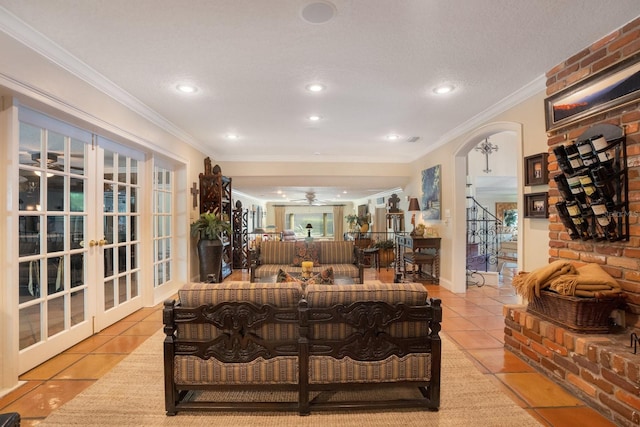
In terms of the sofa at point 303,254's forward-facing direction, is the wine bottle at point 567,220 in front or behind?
in front

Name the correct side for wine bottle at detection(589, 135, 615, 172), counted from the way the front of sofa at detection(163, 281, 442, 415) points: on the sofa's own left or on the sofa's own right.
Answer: on the sofa's own right

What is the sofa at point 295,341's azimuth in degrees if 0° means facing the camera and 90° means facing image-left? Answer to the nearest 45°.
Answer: approximately 180°

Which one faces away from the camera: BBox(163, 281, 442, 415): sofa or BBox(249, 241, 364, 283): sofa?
BBox(163, 281, 442, 415): sofa

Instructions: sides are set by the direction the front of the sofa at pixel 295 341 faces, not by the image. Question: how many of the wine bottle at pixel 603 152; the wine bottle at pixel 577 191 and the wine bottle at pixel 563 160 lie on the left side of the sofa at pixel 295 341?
0

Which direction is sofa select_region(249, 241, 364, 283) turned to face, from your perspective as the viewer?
facing the viewer

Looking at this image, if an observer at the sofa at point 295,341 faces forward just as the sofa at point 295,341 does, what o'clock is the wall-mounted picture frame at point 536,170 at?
The wall-mounted picture frame is roughly at 2 o'clock from the sofa.

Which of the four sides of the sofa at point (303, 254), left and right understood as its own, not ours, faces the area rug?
front

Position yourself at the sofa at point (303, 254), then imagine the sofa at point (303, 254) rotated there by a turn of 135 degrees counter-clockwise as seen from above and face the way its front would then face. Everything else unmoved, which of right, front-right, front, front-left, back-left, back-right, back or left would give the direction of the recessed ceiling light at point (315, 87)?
back-right

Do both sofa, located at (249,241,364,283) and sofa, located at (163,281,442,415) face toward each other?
yes

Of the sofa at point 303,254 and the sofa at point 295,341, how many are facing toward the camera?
1

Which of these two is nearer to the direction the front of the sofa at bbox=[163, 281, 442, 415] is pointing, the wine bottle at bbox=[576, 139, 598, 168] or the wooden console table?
the wooden console table

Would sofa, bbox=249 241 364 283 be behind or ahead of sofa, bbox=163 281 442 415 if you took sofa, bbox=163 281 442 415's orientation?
ahead

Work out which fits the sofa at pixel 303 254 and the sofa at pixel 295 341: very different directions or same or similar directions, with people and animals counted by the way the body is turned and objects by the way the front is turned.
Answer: very different directions

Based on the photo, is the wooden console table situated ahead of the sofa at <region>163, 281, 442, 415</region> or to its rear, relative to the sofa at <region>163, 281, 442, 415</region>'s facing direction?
ahead

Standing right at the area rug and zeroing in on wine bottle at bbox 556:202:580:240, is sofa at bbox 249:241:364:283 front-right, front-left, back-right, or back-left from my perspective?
front-left
